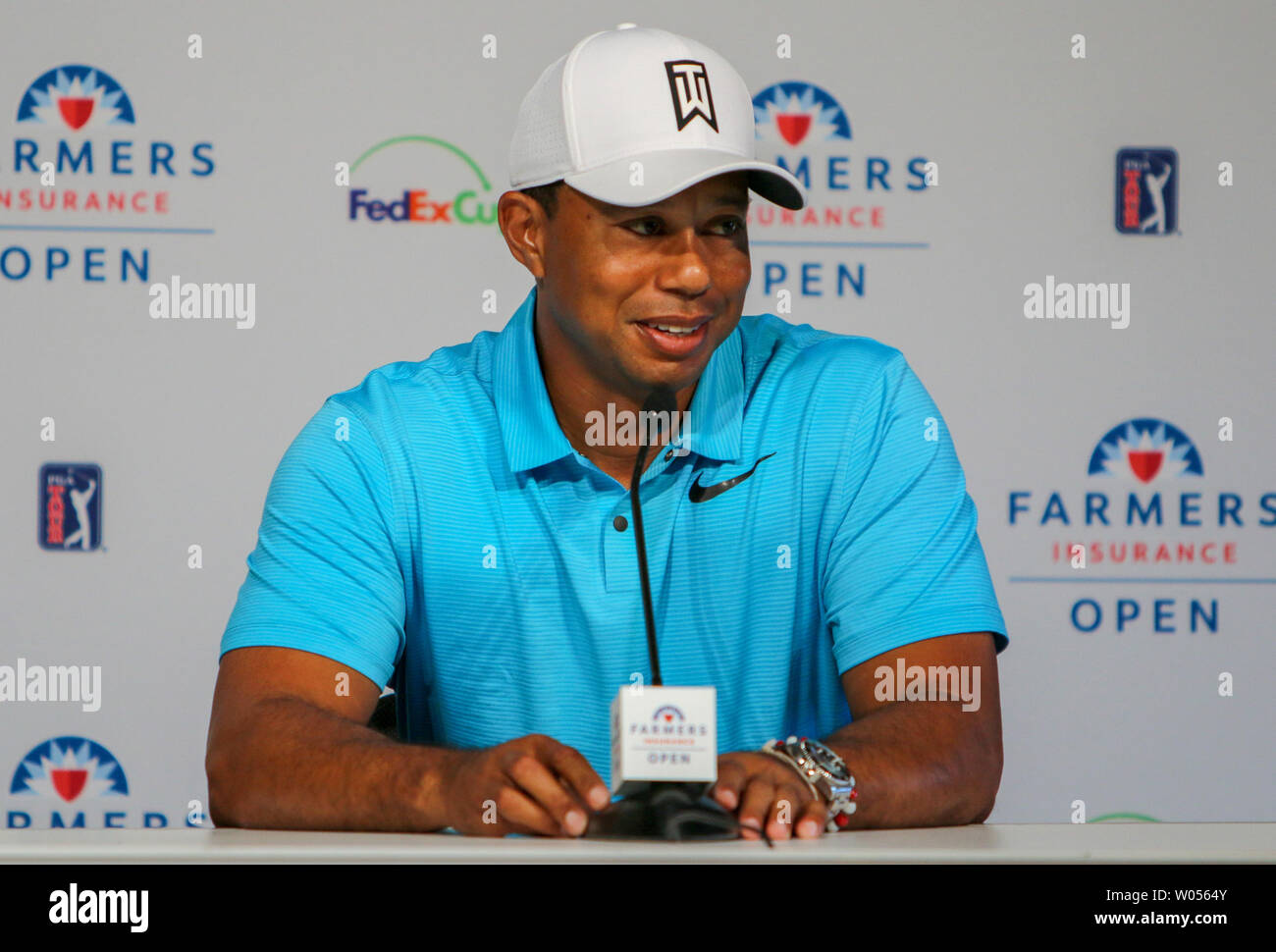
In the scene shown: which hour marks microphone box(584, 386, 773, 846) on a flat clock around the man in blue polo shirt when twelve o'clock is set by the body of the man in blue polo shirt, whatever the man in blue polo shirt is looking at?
The microphone is roughly at 12 o'clock from the man in blue polo shirt.

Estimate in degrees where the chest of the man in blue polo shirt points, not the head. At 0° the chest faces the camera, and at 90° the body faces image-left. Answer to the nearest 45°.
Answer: approximately 0°

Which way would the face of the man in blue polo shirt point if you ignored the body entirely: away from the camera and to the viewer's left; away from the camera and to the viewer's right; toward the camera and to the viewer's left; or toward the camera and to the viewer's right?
toward the camera and to the viewer's right
